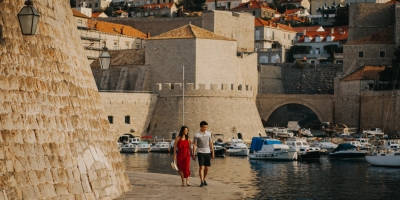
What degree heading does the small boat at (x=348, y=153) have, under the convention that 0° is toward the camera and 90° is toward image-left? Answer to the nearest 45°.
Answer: approximately 270°

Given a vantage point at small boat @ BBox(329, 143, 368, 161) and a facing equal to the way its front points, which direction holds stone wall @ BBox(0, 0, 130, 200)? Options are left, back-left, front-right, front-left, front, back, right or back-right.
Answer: right

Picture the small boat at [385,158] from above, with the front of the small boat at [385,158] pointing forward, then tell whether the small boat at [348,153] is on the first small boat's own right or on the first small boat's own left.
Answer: on the first small boat's own right

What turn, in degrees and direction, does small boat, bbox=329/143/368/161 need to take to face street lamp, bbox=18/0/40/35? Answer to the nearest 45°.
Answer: approximately 90° to its right

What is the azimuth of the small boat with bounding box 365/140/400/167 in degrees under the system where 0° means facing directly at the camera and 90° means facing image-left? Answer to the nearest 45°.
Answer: approximately 90°
